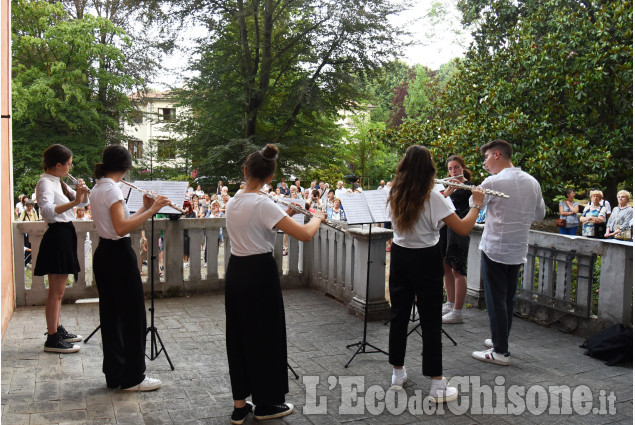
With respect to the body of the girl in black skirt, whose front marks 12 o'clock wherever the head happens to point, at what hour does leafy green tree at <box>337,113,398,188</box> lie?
The leafy green tree is roughly at 10 o'clock from the girl in black skirt.

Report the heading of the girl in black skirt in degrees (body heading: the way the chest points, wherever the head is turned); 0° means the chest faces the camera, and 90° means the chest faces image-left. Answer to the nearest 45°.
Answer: approximately 270°

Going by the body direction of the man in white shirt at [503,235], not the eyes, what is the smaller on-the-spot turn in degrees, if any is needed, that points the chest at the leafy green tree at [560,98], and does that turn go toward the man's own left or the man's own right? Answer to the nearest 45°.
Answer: approximately 45° to the man's own right

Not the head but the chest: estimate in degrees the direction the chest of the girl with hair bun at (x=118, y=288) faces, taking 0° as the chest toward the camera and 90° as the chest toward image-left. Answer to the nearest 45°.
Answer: approximately 225°

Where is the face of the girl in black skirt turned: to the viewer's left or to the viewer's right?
to the viewer's right

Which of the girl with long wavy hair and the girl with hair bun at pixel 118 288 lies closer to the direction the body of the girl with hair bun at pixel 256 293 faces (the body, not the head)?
the girl with long wavy hair

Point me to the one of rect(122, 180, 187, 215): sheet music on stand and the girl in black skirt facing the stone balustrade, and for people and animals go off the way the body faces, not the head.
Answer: the girl in black skirt

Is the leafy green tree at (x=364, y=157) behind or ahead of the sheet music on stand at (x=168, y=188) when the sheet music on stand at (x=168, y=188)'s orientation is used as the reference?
behind

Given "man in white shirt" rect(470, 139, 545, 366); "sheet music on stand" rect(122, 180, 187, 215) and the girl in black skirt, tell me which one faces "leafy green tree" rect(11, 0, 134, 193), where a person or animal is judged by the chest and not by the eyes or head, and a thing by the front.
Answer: the man in white shirt

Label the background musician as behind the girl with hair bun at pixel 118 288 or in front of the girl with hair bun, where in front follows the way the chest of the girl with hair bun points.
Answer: in front

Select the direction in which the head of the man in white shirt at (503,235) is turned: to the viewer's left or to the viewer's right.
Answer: to the viewer's left

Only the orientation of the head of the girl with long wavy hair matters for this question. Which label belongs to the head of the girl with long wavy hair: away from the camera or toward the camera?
away from the camera

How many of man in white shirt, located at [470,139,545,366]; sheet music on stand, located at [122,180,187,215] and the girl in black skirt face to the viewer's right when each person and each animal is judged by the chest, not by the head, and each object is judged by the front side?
1

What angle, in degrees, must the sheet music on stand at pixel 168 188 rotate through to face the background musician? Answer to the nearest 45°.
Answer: approximately 90° to its left

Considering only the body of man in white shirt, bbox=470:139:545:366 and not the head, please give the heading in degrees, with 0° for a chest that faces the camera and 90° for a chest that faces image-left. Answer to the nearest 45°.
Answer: approximately 135°

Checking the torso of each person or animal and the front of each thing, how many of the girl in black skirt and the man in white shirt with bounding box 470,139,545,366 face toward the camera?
0
